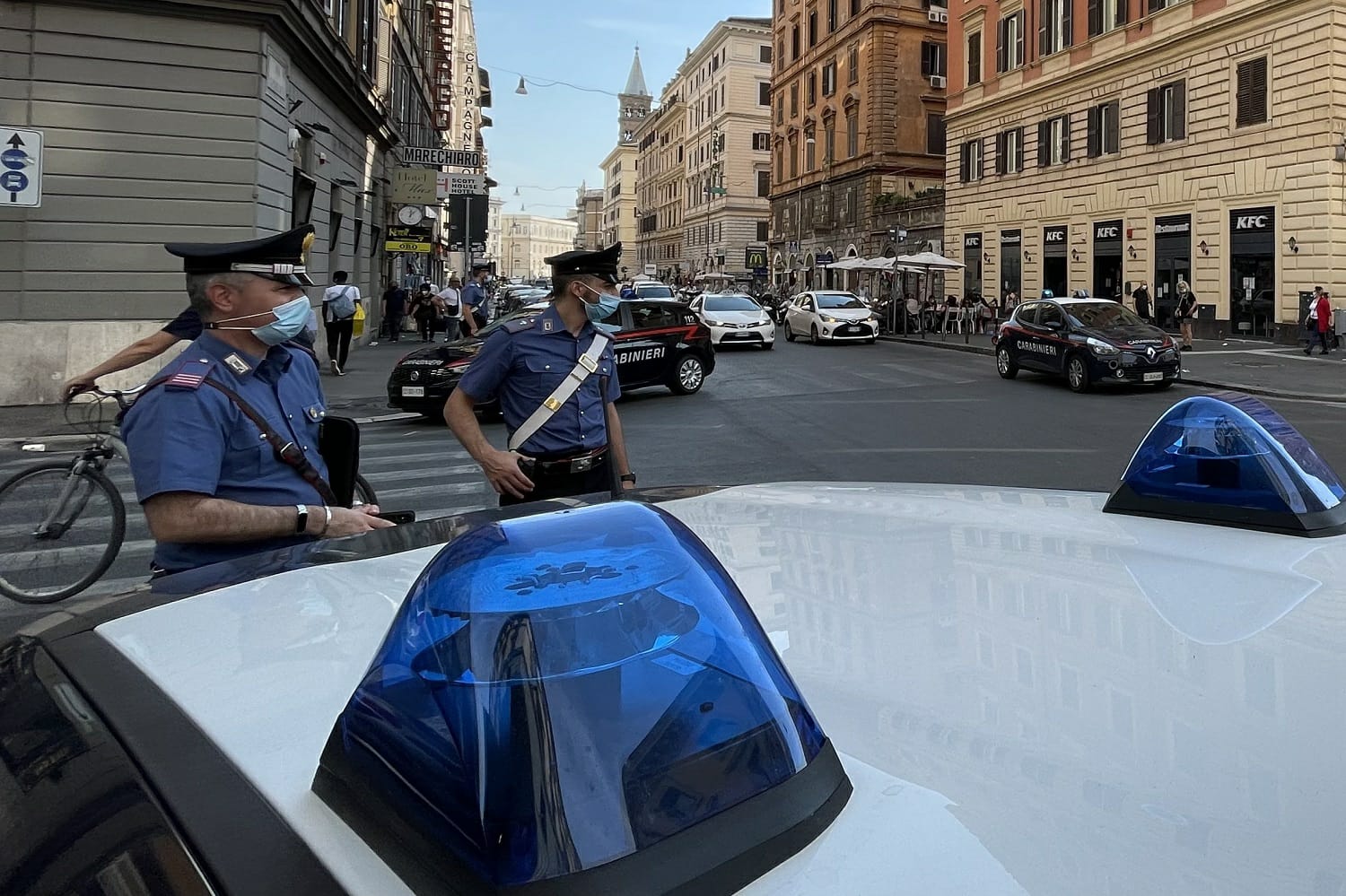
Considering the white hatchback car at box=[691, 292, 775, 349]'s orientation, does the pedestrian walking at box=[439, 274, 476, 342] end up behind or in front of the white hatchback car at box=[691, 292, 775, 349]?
behind

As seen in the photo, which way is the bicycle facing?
to the viewer's left

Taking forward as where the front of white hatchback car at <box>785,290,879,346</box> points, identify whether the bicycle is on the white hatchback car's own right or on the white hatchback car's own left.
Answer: on the white hatchback car's own right

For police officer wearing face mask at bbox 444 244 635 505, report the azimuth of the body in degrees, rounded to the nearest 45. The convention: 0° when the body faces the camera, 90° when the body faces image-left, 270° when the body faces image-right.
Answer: approximately 315°

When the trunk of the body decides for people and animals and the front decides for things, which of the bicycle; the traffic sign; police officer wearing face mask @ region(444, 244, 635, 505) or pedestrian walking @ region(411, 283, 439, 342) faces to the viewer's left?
the bicycle

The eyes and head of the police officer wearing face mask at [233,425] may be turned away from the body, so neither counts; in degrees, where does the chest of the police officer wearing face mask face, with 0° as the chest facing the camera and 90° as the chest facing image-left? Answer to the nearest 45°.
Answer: approximately 315°

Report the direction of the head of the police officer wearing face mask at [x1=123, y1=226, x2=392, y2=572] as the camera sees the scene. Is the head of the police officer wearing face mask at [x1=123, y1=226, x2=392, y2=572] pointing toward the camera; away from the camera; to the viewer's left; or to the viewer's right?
to the viewer's right
